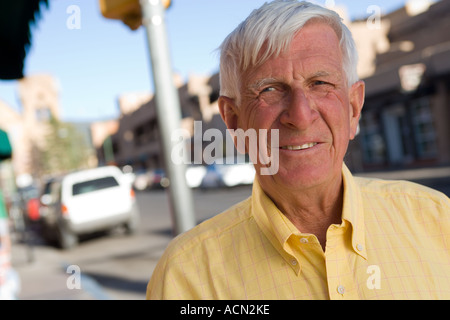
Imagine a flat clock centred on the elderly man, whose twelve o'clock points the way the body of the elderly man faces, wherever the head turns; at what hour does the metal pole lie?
The metal pole is roughly at 5 o'clock from the elderly man.

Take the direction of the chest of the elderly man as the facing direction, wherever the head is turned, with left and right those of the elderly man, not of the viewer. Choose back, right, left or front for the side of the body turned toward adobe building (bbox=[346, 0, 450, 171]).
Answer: back

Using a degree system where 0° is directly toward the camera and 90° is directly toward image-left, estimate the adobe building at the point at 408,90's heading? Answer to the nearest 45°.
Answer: approximately 45°

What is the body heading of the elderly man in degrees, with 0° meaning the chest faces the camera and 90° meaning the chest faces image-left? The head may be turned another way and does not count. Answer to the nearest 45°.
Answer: approximately 0°

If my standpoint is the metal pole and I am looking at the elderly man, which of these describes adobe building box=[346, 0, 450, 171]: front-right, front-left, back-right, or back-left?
back-left
